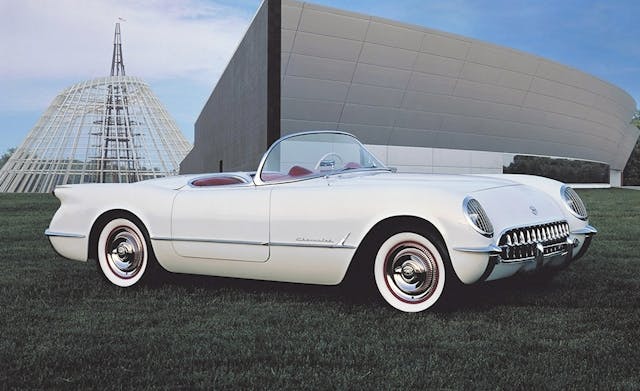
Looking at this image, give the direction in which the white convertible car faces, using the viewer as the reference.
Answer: facing the viewer and to the right of the viewer
